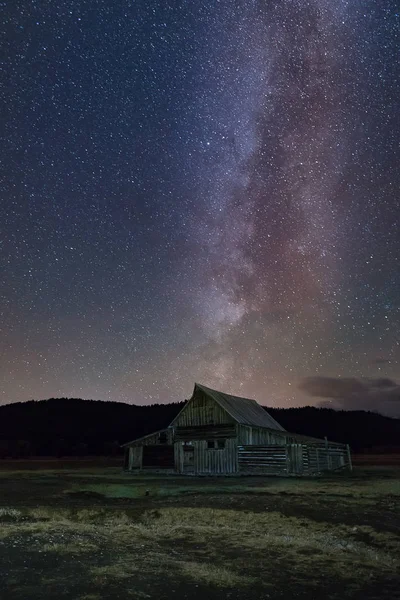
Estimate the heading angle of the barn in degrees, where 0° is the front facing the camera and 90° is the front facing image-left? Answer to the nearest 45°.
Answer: approximately 45°
